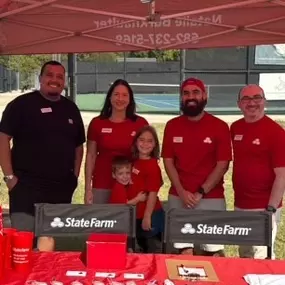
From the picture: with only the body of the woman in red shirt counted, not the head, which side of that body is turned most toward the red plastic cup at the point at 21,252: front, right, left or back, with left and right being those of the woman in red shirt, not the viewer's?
front

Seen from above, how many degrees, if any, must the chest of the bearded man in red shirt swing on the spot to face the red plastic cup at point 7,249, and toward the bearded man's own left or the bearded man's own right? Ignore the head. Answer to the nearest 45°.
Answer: approximately 45° to the bearded man's own right

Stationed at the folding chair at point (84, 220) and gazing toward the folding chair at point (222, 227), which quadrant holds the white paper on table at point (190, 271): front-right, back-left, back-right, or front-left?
front-right

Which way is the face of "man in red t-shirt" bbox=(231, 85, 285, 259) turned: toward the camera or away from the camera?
toward the camera

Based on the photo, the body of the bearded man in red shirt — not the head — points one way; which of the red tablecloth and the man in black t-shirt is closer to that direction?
the red tablecloth

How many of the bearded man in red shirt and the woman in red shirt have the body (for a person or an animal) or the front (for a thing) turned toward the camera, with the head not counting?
2

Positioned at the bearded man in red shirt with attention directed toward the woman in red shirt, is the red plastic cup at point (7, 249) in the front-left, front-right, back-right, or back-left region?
front-left

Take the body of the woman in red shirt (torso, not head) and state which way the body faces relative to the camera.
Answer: toward the camera

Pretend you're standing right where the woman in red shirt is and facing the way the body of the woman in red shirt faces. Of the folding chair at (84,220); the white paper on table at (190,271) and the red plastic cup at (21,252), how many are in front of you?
3

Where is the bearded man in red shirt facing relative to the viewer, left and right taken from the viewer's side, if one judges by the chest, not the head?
facing the viewer

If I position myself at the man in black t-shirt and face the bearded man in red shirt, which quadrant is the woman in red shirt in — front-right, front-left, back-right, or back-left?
front-left

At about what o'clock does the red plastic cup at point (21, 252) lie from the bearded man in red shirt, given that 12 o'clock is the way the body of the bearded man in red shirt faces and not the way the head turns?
The red plastic cup is roughly at 1 o'clock from the bearded man in red shirt.

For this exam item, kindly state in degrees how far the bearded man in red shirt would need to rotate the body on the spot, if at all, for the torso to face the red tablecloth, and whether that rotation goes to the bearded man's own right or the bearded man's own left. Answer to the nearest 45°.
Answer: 0° — they already face it

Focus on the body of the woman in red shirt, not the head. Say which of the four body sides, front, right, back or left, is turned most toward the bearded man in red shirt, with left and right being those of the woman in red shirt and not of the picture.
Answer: left

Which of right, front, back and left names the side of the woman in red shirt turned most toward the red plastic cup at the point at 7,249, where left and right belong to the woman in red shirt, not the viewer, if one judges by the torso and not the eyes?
front

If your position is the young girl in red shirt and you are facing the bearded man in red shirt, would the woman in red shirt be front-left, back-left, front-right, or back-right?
back-left
